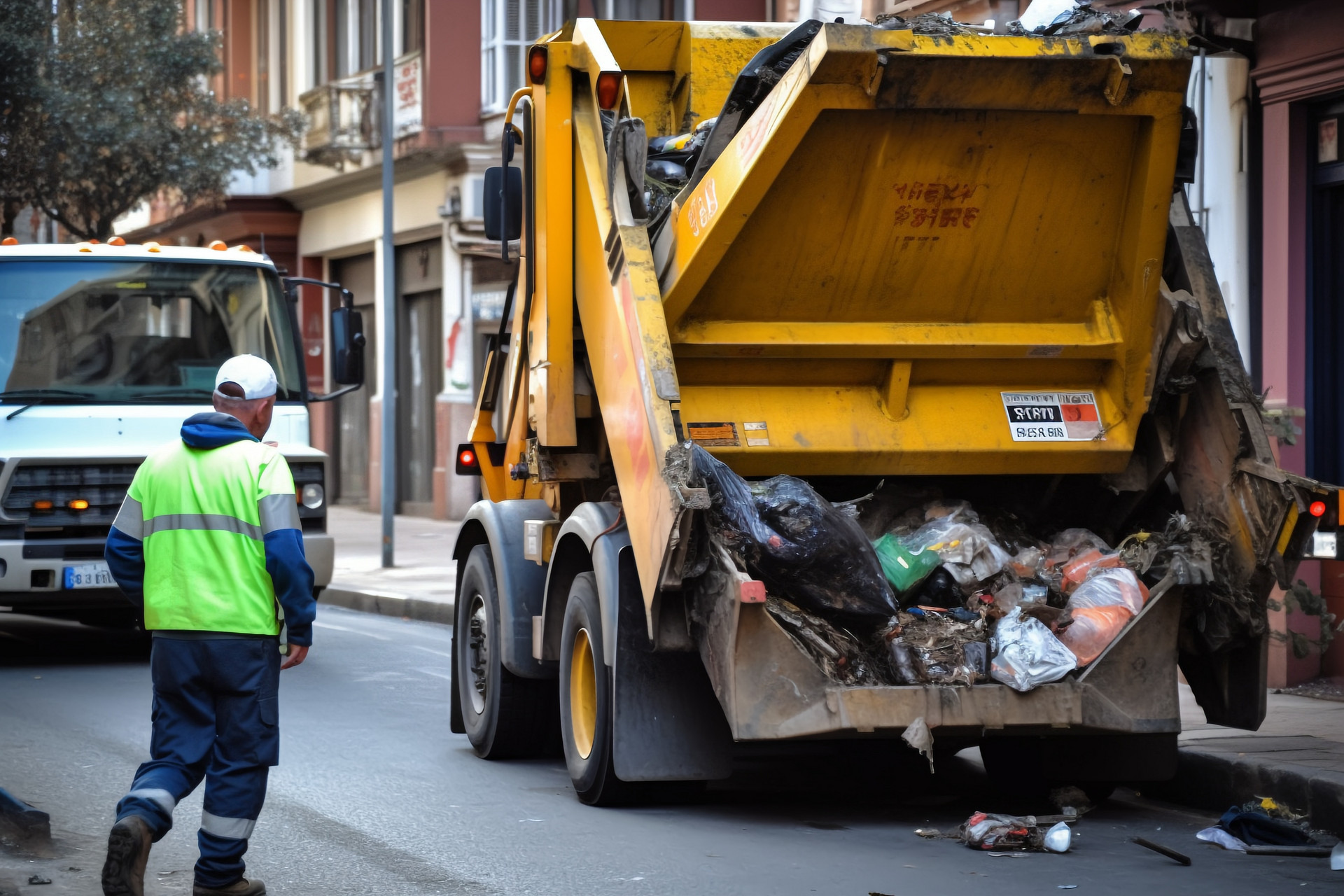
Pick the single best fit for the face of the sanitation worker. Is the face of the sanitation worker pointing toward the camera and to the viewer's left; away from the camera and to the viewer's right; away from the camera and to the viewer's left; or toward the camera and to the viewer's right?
away from the camera and to the viewer's right

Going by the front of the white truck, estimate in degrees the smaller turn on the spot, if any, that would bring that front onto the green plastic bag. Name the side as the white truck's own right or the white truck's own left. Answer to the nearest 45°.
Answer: approximately 45° to the white truck's own left

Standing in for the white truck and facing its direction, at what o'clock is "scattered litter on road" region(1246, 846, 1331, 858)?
The scattered litter on road is roughly at 11 o'clock from the white truck.

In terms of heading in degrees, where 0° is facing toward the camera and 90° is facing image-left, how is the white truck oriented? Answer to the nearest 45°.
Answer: approximately 0°

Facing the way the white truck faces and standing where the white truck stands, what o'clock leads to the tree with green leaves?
The tree with green leaves is roughly at 6 o'clock from the white truck.

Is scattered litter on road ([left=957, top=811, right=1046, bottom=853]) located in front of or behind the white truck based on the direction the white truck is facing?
in front

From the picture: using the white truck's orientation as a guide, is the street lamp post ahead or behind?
behind

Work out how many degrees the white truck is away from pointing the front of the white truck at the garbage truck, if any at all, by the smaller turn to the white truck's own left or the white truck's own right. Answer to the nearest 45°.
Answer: approximately 45° to the white truck's own left

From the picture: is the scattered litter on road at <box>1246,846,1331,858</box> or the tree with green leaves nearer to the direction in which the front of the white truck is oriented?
the scattered litter on road

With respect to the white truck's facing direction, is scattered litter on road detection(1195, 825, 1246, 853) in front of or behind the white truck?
in front

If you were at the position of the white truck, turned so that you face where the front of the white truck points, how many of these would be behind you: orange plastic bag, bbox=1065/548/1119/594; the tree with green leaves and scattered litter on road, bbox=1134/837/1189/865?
1
